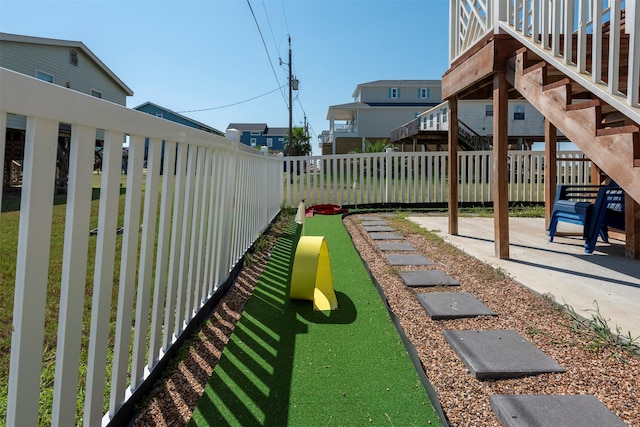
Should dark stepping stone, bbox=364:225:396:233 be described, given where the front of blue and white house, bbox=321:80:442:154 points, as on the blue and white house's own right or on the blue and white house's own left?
on the blue and white house's own left

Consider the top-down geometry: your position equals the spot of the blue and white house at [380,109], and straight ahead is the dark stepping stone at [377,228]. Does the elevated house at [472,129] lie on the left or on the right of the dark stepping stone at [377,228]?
left

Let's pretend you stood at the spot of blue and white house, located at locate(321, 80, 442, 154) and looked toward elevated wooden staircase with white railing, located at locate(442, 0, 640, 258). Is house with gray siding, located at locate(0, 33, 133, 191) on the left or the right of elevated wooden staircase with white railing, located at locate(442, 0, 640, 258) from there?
right
